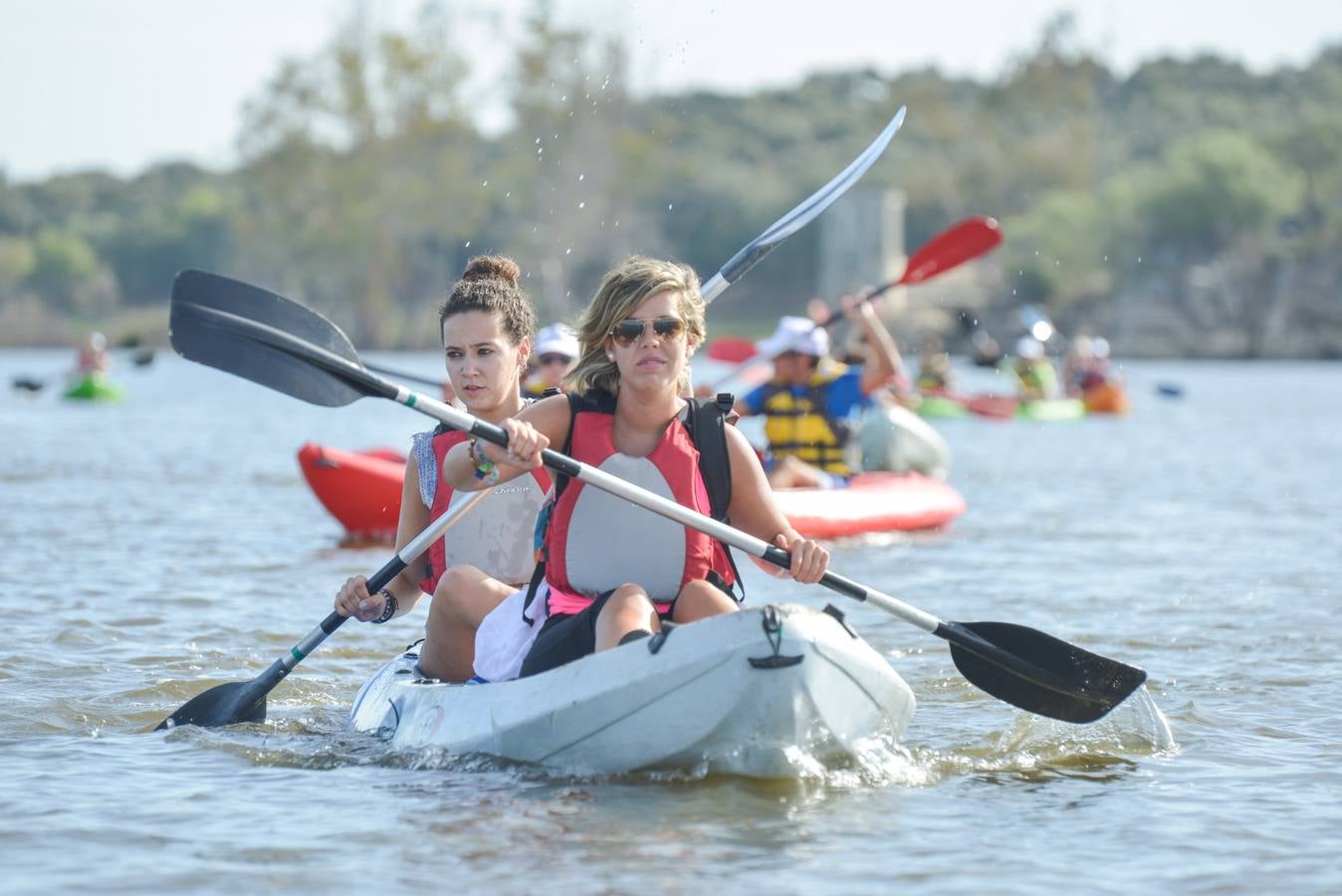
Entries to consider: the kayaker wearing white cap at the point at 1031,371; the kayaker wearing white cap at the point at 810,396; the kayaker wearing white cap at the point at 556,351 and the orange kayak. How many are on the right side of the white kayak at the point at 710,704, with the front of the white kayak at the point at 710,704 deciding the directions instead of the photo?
0

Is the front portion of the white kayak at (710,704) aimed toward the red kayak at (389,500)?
no

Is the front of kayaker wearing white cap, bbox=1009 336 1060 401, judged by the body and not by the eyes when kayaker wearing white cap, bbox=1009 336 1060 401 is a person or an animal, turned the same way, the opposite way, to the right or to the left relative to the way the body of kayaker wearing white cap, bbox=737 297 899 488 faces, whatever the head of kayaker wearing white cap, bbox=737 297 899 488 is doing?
the same way

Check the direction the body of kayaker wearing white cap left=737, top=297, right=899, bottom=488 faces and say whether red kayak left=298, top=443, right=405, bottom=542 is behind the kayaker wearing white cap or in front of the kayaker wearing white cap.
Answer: in front

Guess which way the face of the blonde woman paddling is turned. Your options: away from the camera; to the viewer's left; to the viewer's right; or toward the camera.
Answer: toward the camera

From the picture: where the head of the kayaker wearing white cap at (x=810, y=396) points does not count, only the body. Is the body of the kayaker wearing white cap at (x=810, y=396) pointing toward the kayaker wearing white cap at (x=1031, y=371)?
no

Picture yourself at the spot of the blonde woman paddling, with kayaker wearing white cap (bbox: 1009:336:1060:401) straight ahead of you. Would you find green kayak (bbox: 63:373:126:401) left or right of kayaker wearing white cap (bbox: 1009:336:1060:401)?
left

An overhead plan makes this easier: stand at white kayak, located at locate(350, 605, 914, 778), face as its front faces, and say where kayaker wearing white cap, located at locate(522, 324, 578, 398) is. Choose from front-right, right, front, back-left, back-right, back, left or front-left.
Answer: back-left

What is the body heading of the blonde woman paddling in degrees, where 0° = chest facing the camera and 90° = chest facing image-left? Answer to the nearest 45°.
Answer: approximately 0°

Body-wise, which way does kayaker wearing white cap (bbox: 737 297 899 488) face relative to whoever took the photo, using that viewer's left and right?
facing the viewer and to the left of the viewer

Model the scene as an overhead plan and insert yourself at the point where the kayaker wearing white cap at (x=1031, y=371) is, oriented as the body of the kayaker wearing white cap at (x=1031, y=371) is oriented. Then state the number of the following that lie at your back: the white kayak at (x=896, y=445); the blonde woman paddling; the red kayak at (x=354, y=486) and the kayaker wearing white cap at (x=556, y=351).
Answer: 0

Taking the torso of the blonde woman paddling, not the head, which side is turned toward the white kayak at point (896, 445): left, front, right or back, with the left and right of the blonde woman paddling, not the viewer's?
back

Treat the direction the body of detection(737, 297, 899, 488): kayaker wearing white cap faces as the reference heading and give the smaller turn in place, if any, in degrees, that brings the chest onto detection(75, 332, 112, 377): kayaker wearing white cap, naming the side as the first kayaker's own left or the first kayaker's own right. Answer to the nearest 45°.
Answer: approximately 90° to the first kayaker's own right

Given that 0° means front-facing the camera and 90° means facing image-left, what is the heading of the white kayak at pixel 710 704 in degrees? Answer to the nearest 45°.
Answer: approximately 315°

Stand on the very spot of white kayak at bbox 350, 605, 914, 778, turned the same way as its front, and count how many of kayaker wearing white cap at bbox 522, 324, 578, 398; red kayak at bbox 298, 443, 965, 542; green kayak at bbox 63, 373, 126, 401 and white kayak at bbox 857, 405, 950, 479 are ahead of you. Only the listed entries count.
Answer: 0
